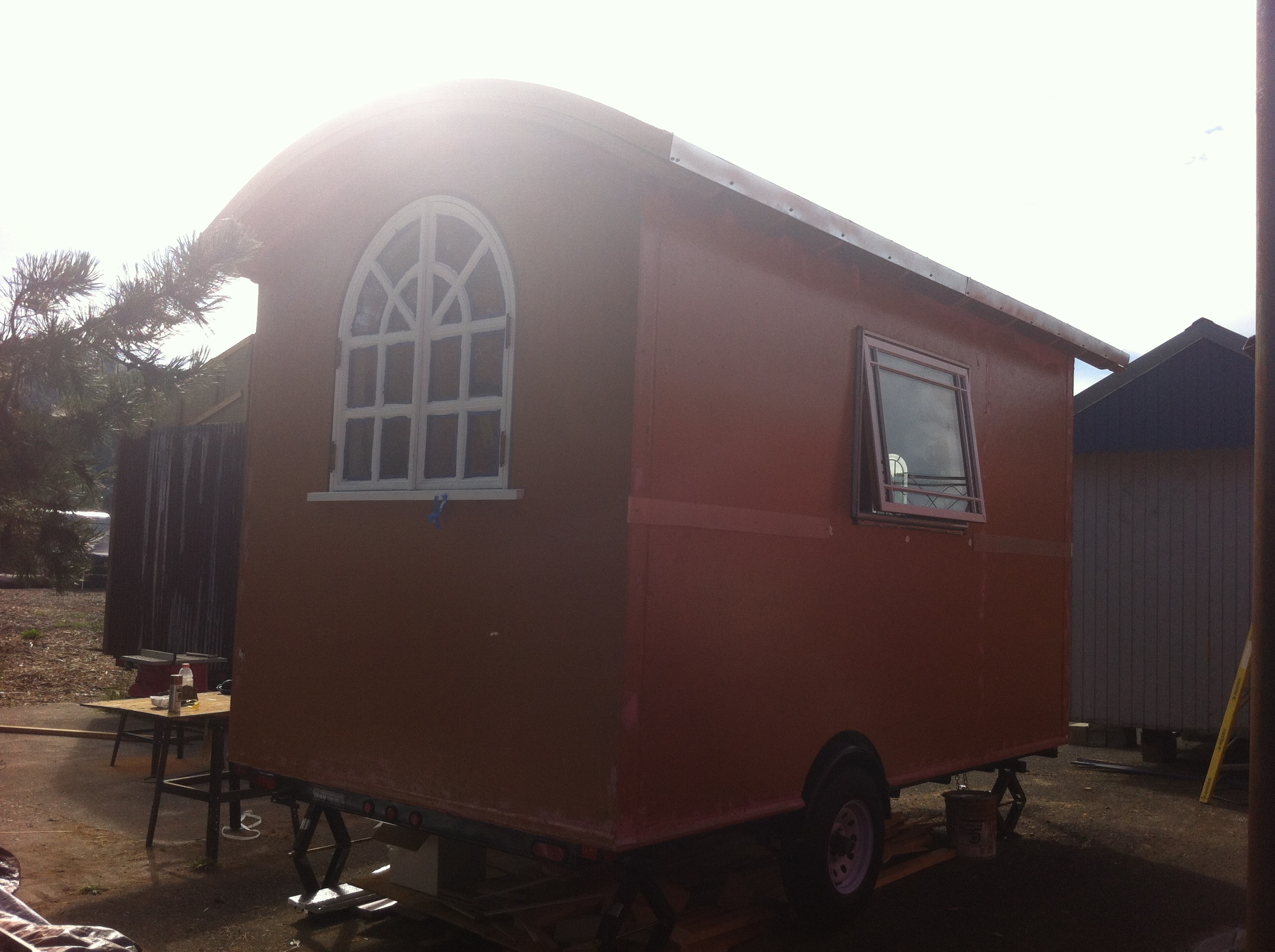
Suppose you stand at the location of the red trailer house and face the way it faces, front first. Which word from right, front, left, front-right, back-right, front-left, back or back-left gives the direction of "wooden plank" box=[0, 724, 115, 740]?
left

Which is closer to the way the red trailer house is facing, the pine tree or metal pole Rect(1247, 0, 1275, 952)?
the metal pole

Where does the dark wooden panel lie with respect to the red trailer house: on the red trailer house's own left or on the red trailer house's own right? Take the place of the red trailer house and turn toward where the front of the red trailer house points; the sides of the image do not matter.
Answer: on the red trailer house's own left

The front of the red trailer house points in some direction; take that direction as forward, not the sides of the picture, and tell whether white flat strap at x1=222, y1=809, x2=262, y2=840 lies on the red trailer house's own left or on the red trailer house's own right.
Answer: on the red trailer house's own left

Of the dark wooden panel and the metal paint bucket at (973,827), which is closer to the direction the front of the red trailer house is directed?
the metal paint bucket

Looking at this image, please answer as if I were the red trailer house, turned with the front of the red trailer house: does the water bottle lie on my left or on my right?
on my left

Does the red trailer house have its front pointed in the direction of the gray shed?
yes

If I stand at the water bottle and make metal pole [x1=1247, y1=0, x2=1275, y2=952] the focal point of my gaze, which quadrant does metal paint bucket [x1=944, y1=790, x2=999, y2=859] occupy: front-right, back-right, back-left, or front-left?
front-left

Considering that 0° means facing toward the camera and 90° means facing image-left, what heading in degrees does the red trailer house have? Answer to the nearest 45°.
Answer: approximately 225°

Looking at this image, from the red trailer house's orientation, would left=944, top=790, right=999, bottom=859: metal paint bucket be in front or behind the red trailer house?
in front
